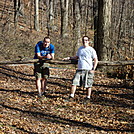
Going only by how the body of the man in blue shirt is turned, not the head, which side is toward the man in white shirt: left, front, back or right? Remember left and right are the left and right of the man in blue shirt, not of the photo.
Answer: left

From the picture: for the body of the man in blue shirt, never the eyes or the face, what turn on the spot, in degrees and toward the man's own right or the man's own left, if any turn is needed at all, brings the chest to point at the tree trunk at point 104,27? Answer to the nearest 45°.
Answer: approximately 135° to the man's own left

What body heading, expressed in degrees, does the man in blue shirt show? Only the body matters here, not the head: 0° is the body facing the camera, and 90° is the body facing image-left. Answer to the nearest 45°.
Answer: approximately 0°

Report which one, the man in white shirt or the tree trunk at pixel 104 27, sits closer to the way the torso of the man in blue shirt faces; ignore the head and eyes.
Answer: the man in white shirt
